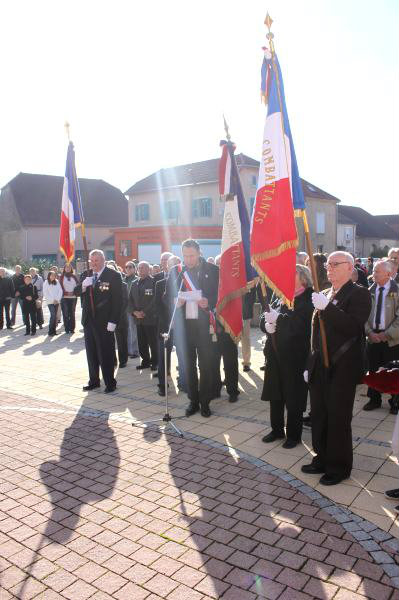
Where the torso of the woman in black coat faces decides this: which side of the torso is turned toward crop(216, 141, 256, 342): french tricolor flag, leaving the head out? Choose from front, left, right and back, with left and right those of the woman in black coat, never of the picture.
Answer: right

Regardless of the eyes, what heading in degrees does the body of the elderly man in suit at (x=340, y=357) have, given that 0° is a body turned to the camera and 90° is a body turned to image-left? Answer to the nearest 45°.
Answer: approximately 45°

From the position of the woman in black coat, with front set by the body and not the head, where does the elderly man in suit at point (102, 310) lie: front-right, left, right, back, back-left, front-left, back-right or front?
right

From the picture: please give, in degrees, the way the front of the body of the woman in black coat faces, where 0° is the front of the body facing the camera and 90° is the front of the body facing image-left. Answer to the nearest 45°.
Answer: approximately 45°

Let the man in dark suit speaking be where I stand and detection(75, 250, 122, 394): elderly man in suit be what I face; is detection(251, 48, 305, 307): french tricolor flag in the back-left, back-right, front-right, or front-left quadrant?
back-left

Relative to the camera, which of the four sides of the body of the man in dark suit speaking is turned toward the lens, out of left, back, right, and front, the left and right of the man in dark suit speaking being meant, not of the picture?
front

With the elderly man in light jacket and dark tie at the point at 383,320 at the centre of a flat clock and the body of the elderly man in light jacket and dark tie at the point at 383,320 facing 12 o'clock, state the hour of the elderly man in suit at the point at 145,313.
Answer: the elderly man in suit at the point at 145,313 is roughly at 2 o'clock from the elderly man in light jacket and dark tie at the point at 383,320.

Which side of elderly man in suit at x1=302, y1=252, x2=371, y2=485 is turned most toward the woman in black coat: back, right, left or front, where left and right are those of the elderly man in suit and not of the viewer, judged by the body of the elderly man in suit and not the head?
right

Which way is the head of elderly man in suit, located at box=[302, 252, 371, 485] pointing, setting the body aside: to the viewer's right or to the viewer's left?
to the viewer's left

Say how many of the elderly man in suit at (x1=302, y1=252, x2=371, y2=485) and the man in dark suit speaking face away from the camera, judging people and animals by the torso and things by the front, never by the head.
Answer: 0

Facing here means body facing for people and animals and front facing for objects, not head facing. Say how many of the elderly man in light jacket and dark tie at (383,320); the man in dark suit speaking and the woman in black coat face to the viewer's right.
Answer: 0

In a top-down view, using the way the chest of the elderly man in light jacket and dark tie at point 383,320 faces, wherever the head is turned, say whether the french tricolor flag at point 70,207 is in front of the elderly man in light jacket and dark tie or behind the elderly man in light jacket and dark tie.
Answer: in front

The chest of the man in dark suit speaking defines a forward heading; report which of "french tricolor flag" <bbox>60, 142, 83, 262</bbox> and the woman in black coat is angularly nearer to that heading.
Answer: the woman in black coat

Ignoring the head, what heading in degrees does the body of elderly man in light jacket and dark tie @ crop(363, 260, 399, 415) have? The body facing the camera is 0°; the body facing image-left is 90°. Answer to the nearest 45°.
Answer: approximately 45°
